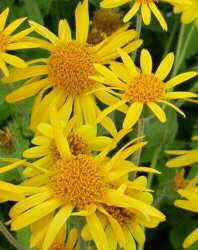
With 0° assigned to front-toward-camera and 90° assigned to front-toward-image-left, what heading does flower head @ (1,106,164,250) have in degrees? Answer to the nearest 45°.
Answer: approximately 0°
